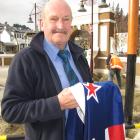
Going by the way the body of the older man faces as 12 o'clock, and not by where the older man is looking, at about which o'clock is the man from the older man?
The man is roughly at 8 o'clock from the older man.

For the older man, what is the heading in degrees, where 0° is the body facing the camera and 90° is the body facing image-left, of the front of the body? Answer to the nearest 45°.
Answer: approximately 315°
